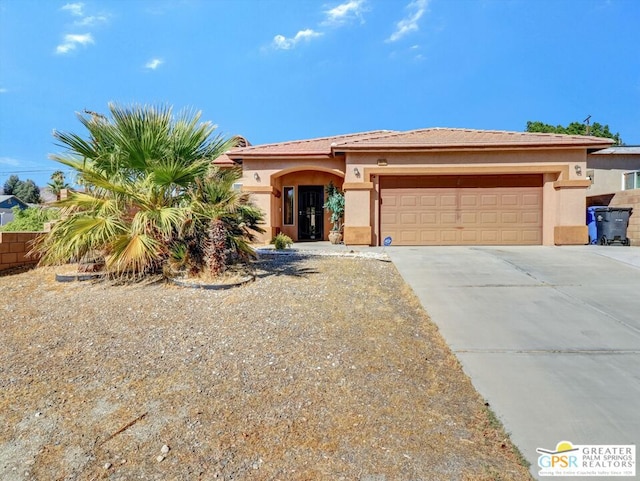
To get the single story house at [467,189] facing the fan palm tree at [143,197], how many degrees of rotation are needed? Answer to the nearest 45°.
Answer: approximately 45° to its right

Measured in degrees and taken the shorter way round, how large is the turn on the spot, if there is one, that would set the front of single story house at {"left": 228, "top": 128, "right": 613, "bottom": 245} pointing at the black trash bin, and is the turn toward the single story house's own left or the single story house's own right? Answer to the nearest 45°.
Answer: approximately 90° to the single story house's own left

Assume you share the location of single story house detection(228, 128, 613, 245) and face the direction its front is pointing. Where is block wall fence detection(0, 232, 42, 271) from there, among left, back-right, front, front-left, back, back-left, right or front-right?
front-right

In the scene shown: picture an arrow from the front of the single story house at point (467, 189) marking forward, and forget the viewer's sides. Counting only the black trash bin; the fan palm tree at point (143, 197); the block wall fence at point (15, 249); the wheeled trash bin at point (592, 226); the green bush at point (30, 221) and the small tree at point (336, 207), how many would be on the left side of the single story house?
2

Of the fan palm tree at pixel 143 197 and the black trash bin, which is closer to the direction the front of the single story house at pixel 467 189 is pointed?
the fan palm tree

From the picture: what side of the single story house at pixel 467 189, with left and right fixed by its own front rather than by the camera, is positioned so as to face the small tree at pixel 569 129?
back

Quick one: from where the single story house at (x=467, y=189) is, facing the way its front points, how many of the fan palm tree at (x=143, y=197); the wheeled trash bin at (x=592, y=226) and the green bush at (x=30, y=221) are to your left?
1

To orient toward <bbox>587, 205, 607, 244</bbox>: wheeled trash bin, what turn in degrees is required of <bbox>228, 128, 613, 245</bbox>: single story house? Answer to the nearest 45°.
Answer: approximately 90° to its left

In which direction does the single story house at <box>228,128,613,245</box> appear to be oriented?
toward the camera
